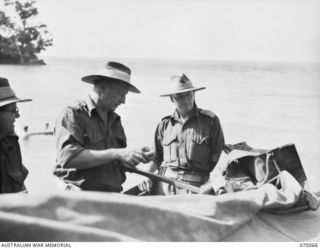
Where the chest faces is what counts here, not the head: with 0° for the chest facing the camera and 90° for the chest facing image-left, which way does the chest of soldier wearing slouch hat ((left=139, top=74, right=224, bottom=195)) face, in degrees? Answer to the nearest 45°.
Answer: approximately 0°

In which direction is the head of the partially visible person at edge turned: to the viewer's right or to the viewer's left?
to the viewer's right

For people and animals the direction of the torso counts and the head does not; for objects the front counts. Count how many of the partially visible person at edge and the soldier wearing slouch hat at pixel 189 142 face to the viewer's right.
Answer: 1

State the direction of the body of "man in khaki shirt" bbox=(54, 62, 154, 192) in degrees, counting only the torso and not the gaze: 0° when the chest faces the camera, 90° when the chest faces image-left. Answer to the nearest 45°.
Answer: approximately 315°

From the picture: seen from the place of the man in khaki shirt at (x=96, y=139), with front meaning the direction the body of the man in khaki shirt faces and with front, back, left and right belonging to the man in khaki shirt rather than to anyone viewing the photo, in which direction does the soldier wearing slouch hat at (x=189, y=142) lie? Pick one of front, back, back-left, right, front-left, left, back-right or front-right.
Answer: left

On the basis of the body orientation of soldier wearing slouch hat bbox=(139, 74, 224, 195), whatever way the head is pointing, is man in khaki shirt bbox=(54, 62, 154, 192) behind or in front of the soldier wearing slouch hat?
in front

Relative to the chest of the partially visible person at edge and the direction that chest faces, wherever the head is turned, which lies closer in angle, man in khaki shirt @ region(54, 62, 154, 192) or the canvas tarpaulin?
the man in khaki shirt

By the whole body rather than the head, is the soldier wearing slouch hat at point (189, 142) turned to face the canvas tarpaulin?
yes

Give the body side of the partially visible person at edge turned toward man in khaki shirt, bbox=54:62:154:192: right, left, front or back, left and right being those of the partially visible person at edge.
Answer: front

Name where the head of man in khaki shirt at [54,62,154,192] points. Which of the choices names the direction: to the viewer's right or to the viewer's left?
to the viewer's right

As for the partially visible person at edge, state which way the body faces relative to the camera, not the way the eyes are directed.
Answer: to the viewer's right

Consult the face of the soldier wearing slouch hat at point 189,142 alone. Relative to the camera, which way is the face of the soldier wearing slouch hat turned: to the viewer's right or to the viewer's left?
to the viewer's left
